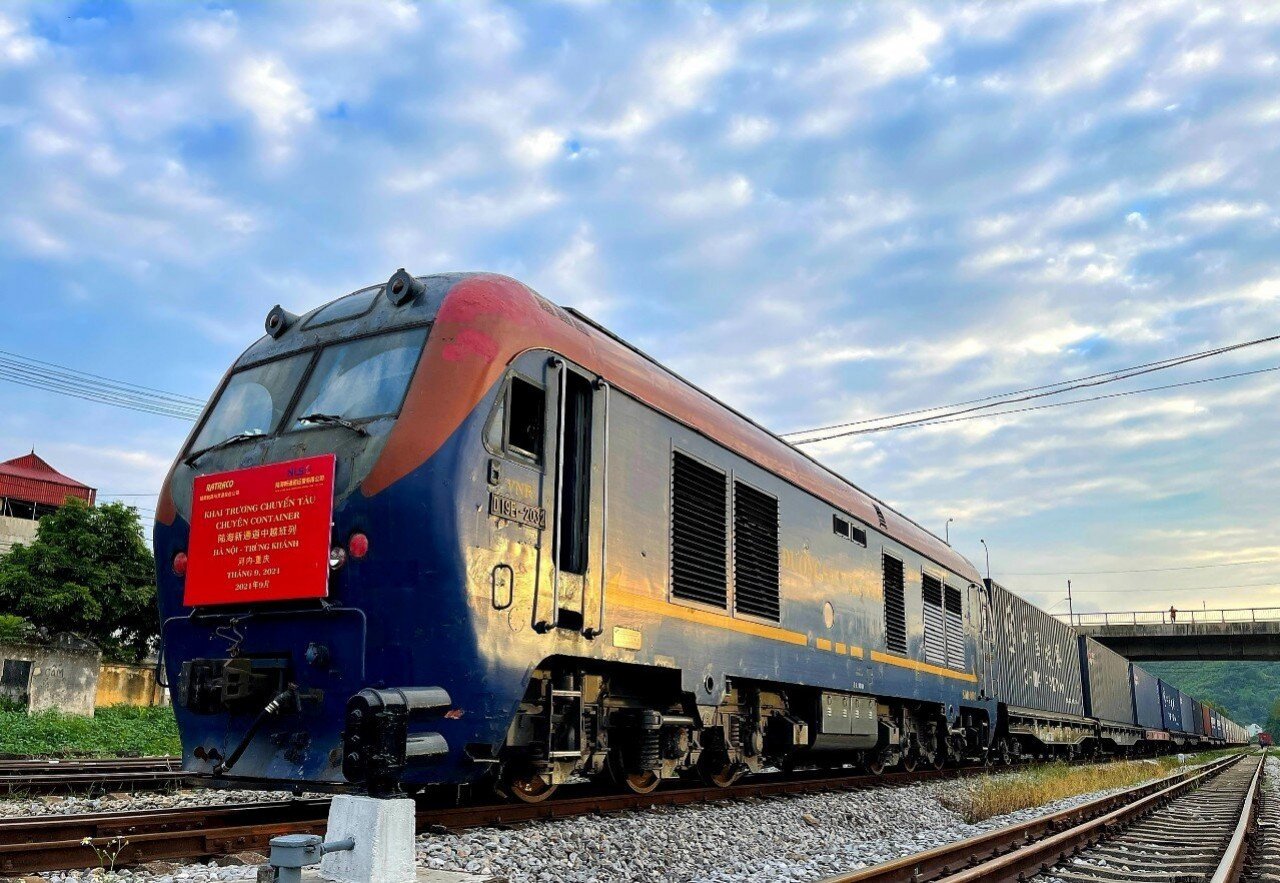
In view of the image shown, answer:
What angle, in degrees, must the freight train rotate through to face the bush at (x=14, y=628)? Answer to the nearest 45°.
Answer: approximately 90° to its right

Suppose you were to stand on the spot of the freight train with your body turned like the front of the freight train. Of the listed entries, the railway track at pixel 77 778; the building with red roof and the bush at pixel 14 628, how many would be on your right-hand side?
3

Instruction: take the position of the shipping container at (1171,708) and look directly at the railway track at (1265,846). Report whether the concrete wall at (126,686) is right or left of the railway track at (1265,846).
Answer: right

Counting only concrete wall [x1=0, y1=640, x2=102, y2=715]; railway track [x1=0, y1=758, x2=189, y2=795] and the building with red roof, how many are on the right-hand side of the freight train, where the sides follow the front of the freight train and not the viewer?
3

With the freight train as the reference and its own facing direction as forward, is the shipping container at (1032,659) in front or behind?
behind

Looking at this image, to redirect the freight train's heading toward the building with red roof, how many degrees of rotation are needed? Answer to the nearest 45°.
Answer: approximately 90° to its right

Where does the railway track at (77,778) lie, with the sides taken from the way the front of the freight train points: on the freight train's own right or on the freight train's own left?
on the freight train's own right

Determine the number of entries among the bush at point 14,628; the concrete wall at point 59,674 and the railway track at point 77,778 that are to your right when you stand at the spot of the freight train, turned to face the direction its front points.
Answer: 3

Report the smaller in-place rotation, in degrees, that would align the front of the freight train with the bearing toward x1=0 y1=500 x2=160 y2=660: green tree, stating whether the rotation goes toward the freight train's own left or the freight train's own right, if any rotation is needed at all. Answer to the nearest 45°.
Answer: approximately 90° to the freight train's own right

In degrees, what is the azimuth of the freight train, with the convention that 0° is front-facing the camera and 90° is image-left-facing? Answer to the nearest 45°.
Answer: approximately 45°

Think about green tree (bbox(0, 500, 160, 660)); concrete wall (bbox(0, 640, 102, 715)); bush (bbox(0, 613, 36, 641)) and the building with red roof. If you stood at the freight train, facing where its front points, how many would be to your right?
4
